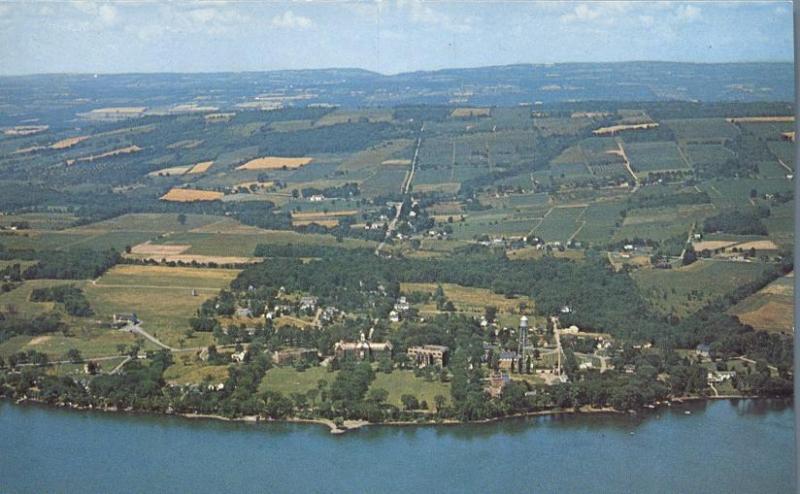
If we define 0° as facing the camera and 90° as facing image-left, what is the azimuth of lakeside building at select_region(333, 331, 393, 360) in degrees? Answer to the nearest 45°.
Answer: approximately 0°

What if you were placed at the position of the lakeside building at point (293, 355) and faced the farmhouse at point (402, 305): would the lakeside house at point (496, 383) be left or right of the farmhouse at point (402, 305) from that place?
right

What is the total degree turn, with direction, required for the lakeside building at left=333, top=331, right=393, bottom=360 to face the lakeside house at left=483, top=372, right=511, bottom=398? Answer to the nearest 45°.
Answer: approximately 45° to its left

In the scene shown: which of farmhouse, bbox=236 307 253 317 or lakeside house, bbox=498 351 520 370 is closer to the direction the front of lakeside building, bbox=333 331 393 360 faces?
the lakeside house

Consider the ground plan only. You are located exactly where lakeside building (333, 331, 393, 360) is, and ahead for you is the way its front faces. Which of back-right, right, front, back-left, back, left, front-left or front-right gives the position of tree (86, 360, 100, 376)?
right

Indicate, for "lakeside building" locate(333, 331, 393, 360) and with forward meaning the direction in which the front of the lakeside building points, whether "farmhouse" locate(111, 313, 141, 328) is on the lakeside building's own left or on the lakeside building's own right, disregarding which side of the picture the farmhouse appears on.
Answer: on the lakeside building's own right

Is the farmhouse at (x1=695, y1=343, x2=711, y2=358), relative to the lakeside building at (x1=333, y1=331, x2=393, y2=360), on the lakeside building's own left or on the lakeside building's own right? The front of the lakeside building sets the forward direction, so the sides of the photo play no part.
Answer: on the lakeside building's own left

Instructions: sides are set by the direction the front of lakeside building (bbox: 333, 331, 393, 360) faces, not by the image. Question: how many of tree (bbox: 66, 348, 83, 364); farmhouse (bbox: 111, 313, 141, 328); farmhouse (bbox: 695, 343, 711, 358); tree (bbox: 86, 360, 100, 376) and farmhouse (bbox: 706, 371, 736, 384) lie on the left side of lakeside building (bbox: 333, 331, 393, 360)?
2

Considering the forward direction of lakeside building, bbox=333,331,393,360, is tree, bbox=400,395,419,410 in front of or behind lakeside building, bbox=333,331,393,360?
in front

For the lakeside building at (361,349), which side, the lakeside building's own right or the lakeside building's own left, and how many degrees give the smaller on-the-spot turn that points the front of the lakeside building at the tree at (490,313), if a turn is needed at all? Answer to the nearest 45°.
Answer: approximately 90° to the lakeside building's own left

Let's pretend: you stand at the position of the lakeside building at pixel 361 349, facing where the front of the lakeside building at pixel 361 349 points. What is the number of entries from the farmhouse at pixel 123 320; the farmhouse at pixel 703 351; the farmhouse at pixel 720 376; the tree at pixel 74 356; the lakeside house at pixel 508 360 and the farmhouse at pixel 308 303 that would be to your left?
3

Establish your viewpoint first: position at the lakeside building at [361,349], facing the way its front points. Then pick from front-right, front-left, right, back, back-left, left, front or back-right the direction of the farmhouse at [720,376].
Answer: left

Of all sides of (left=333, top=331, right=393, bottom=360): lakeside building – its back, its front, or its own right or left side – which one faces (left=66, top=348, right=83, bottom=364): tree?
right

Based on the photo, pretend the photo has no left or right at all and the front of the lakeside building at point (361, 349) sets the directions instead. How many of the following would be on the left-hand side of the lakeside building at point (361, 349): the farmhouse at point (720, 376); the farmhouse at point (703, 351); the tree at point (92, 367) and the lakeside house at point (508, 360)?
3

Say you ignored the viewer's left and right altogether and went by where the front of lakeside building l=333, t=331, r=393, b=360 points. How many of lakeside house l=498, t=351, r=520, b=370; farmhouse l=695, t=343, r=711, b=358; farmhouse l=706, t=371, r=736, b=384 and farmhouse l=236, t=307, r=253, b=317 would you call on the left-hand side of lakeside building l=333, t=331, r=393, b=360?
3
